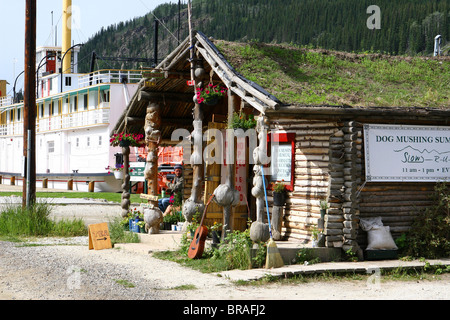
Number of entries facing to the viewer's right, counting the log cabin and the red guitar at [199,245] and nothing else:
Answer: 0

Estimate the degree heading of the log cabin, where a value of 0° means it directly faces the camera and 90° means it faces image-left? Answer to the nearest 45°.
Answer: approximately 45°

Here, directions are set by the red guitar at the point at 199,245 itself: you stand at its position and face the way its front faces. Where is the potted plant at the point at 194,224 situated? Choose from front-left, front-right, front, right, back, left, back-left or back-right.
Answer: back-right

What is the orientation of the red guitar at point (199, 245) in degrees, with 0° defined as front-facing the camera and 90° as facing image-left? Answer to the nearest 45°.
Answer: approximately 45°

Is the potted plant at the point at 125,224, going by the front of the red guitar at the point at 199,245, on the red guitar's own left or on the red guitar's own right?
on the red guitar's own right
